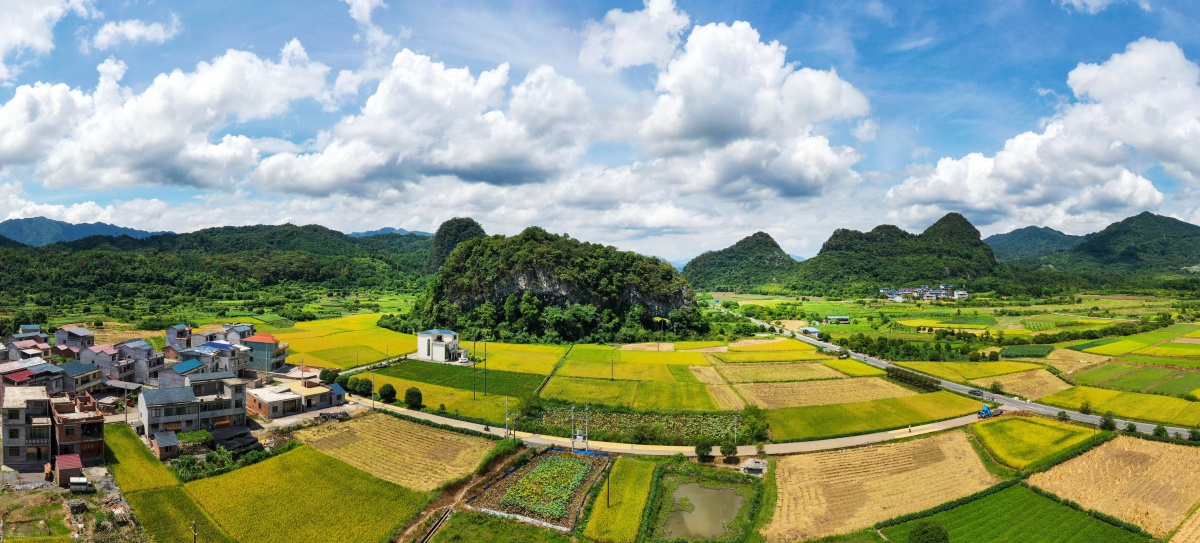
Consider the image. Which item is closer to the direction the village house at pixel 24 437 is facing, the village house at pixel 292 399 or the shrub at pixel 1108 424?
the shrub

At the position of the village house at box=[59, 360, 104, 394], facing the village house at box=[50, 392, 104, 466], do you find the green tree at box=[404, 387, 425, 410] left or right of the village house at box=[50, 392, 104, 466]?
left

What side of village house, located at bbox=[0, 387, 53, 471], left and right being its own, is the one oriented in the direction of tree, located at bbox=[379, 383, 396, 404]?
left

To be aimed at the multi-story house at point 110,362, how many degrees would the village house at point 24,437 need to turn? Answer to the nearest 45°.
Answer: approximately 180°

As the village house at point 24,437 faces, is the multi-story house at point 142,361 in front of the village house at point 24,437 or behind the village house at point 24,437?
behind

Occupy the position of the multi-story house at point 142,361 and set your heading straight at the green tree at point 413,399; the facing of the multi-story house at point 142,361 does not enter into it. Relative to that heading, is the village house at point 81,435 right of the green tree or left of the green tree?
right

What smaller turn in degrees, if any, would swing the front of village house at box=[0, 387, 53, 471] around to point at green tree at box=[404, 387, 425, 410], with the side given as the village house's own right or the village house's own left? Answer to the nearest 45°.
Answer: approximately 90° to the village house's own left

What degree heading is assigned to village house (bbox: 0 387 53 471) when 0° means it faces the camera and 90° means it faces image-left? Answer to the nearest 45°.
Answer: approximately 0°

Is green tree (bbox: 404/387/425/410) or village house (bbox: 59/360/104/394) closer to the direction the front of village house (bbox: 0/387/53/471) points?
the green tree

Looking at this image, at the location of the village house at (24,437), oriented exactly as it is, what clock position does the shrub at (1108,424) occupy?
The shrub is roughly at 10 o'clock from the village house.

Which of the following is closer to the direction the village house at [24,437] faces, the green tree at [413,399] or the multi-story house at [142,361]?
the green tree

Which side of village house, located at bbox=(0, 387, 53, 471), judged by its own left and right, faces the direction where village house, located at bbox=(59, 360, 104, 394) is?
back
